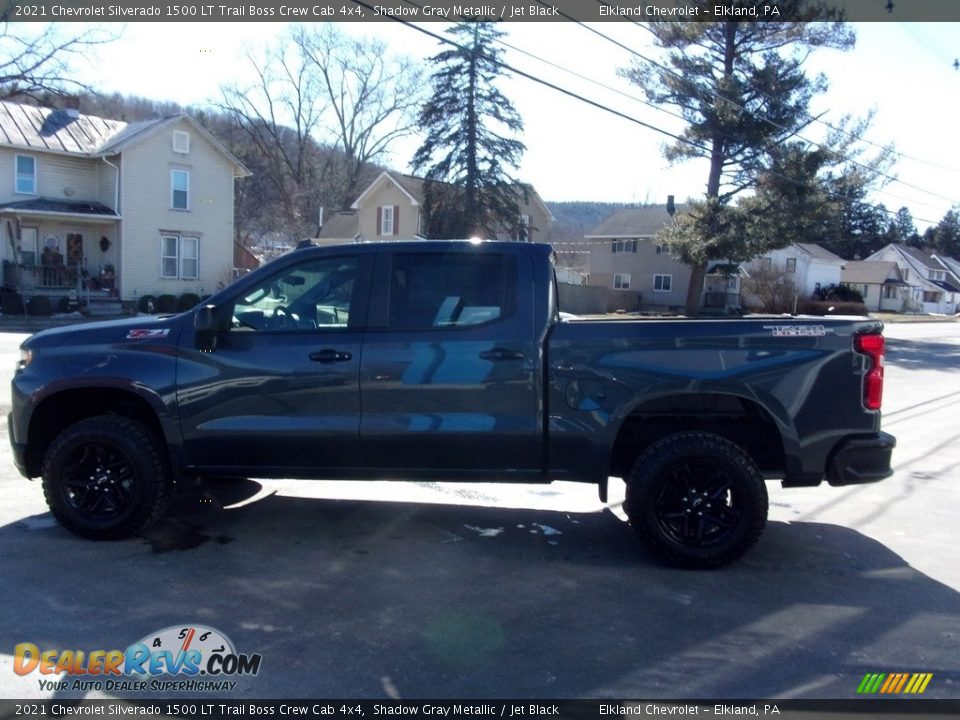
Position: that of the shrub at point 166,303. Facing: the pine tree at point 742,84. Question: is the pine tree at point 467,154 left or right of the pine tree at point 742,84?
left

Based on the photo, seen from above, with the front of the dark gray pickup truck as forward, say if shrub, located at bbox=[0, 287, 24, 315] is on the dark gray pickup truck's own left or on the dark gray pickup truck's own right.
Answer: on the dark gray pickup truck's own right

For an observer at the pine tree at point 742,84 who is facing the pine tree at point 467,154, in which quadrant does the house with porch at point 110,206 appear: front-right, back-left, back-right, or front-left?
front-left

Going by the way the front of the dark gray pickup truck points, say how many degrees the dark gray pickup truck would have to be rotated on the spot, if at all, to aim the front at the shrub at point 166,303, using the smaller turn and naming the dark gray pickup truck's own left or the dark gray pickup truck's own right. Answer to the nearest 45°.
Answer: approximately 90° to the dark gray pickup truck's own right

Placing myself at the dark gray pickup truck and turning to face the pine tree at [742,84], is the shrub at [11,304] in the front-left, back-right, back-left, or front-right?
front-left

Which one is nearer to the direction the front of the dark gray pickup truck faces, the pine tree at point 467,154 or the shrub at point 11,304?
the shrub

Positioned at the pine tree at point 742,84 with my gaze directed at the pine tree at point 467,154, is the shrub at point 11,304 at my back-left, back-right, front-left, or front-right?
front-left

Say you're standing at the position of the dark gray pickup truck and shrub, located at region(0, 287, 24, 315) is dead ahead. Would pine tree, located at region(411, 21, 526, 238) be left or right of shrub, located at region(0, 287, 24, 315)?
right

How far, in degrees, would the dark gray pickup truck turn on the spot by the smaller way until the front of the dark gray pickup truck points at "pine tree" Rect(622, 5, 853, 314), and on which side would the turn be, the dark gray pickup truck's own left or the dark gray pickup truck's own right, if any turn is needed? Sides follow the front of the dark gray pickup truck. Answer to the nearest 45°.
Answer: approximately 90° to the dark gray pickup truck's own right

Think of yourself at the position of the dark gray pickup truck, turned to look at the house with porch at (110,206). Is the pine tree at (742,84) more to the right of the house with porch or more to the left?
right

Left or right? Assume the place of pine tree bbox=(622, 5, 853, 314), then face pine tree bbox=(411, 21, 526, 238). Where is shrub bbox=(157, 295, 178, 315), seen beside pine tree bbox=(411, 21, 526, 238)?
left

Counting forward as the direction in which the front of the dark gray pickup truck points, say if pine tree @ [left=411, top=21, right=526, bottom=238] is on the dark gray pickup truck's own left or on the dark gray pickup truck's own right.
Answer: on the dark gray pickup truck's own right

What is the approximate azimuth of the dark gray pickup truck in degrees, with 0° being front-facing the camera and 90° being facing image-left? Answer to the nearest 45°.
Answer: approximately 90°

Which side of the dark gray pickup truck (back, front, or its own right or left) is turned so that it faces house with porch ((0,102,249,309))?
right
